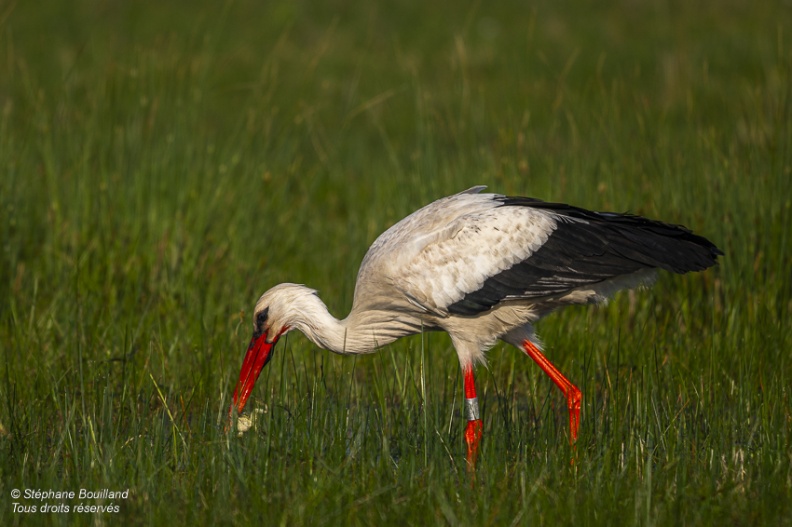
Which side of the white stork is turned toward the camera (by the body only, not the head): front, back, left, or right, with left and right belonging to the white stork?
left
